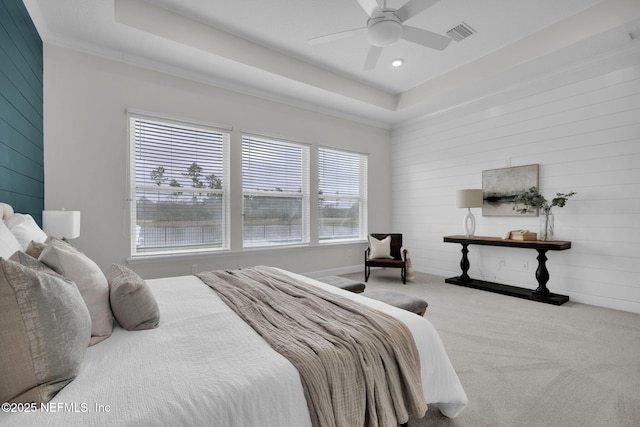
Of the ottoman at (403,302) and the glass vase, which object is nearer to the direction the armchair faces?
the ottoman

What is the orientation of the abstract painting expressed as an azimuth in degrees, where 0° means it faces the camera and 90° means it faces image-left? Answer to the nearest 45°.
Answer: approximately 45°

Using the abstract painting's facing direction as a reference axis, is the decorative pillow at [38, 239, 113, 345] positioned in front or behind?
in front

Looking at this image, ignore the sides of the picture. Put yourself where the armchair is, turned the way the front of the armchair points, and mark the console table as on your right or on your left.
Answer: on your left

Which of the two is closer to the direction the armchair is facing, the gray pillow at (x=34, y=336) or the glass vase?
the gray pillow

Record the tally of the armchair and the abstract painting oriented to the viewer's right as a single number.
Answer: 0

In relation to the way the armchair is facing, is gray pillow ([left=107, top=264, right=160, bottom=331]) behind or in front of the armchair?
in front

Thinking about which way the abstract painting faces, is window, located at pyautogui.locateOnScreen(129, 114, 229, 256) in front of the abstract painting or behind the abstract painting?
in front

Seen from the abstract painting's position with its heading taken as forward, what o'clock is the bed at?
The bed is roughly at 11 o'clock from the abstract painting.

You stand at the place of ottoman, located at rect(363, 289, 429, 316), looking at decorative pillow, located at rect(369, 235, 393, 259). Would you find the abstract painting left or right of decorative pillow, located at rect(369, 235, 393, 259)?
right

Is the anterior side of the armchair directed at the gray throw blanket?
yes

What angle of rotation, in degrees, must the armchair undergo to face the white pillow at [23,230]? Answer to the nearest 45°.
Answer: approximately 45° to its right

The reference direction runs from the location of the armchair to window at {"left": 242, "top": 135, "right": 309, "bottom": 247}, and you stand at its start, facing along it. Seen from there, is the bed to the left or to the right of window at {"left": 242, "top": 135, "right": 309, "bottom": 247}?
left

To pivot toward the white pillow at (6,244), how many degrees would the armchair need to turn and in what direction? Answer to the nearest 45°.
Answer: approximately 45° to its right

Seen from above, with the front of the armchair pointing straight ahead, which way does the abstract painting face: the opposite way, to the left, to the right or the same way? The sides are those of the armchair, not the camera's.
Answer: to the right
